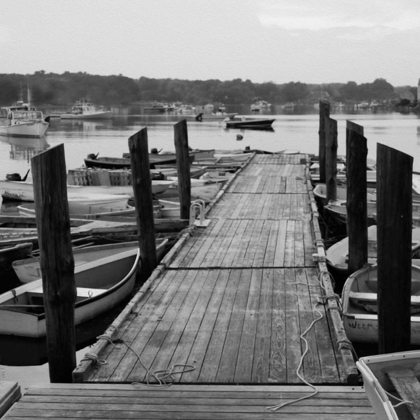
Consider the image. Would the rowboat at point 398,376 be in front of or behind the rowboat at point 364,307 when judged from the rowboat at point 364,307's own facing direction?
behind

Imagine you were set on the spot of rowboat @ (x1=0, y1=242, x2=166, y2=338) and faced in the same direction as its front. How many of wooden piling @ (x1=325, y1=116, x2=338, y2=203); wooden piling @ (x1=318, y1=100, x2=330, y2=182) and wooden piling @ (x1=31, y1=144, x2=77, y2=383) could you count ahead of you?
2

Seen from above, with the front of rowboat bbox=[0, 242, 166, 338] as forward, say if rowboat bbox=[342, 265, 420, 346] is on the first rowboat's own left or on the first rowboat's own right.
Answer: on the first rowboat's own right

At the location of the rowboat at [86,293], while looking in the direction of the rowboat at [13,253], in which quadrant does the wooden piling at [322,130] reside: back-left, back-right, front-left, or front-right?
front-right

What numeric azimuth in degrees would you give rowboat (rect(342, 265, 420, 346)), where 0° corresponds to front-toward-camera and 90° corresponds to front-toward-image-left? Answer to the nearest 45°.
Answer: approximately 180°

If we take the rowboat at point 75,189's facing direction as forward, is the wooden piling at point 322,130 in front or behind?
in front

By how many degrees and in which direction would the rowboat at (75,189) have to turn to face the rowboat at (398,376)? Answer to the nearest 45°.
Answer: approximately 90° to its right

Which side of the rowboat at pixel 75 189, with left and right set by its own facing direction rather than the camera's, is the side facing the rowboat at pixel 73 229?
right

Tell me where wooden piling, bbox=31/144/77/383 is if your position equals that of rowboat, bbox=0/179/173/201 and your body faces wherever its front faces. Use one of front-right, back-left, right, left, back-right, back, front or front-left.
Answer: right

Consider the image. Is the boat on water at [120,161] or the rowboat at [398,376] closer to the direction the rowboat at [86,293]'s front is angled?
the boat on water

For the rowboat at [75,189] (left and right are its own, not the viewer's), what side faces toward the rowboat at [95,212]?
right

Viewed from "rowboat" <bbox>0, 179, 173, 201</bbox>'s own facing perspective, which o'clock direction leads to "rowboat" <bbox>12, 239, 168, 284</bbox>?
"rowboat" <bbox>12, 239, 168, 284</bbox> is roughly at 3 o'clock from "rowboat" <bbox>0, 179, 173, 201</bbox>.

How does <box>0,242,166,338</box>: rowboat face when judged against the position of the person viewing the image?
facing away from the viewer and to the right of the viewer

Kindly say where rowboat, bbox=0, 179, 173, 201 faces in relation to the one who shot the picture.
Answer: facing to the right of the viewer
